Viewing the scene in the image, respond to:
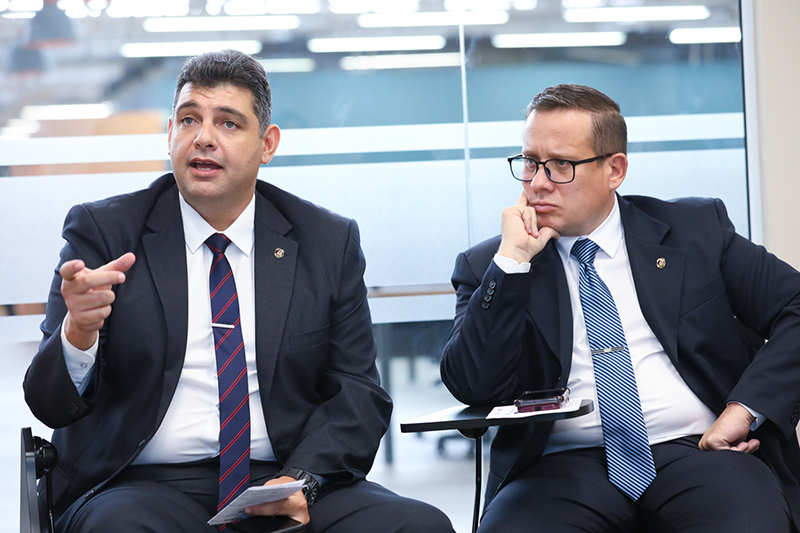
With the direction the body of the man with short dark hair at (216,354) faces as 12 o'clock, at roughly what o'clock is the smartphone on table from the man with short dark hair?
The smartphone on table is roughly at 10 o'clock from the man with short dark hair.

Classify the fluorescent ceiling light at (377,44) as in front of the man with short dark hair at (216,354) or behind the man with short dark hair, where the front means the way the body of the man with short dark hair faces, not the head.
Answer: behind

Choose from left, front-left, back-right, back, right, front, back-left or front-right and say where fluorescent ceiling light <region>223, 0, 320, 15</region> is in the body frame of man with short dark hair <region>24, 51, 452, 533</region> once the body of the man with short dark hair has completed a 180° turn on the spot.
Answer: front

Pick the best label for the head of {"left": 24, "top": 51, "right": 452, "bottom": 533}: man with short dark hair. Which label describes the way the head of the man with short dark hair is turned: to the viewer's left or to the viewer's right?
to the viewer's left

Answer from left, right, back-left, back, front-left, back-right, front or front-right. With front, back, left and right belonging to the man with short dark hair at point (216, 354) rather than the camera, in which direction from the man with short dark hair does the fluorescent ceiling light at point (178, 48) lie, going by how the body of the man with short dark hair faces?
back

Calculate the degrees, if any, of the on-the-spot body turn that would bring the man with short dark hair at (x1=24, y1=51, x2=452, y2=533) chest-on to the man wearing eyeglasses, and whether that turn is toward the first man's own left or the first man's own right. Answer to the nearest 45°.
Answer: approximately 90° to the first man's own left

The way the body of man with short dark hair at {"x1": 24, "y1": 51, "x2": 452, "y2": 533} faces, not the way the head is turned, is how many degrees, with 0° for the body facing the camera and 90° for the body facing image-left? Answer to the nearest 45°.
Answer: approximately 0°

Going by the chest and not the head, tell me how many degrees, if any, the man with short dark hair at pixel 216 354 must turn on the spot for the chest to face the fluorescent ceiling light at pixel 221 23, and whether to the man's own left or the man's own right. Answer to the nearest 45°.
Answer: approximately 180°

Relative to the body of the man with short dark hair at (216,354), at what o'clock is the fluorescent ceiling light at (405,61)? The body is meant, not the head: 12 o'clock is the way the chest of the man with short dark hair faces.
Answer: The fluorescent ceiling light is roughly at 7 o'clock from the man with short dark hair.

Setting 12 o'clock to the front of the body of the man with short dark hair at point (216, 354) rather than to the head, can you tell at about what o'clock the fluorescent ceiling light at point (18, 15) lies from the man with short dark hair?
The fluorescent ceiling light is roughly at 5 o'clock from the man with short dark hair.
